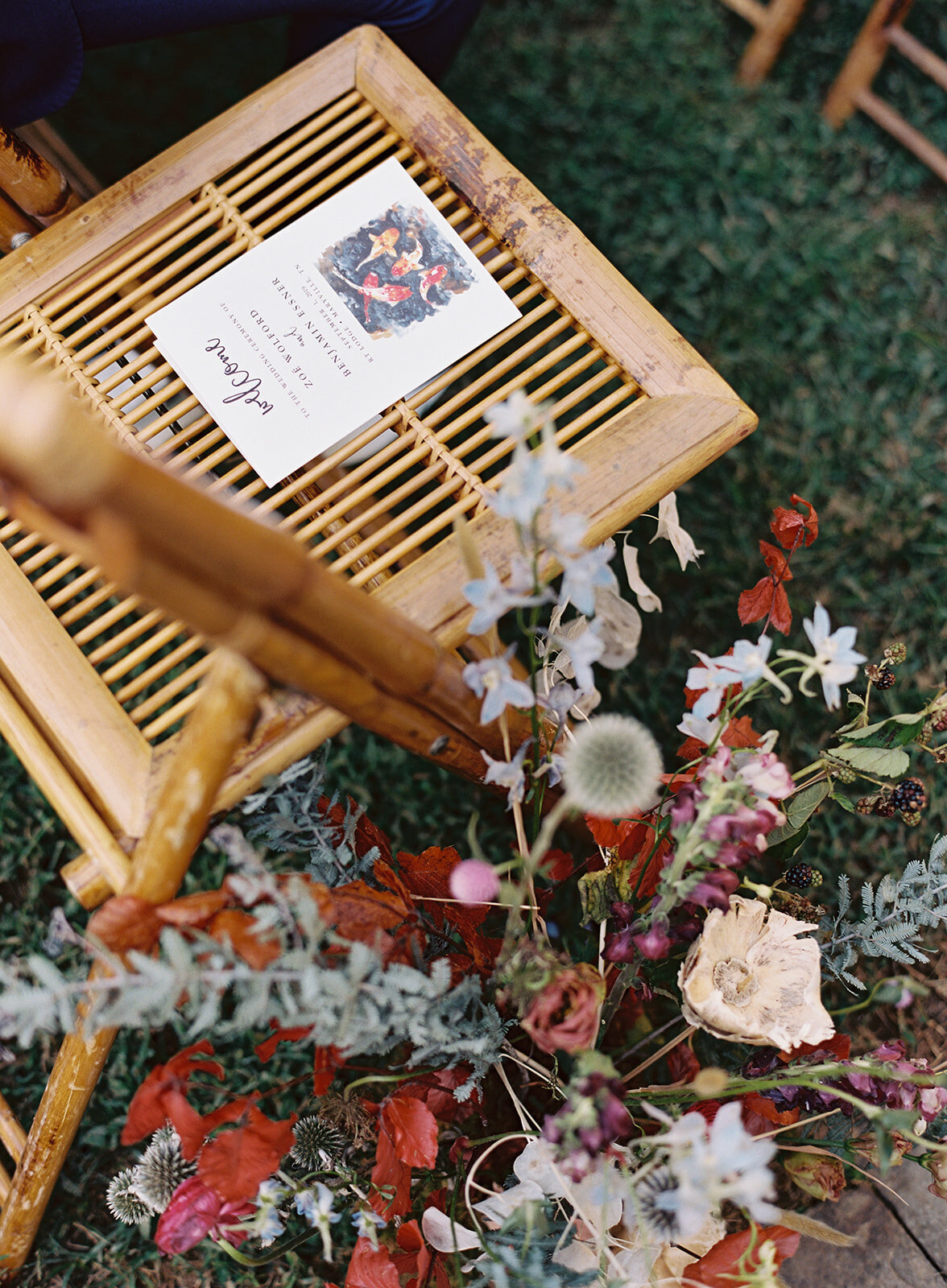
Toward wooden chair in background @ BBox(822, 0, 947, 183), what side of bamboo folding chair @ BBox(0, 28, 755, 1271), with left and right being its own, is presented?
front

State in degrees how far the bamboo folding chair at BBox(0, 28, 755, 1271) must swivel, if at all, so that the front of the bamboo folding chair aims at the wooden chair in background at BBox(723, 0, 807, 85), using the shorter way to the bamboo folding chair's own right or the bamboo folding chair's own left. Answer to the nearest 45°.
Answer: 0° — it already faces it

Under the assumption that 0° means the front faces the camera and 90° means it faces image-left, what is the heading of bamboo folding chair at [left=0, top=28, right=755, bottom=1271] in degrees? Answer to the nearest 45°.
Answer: approximately 225°
